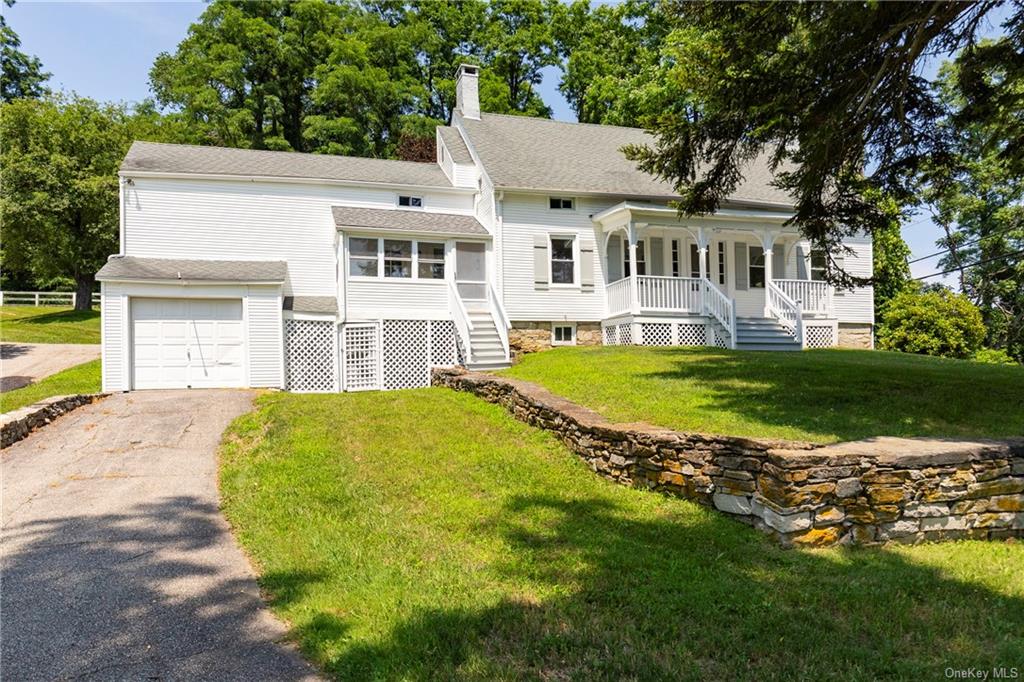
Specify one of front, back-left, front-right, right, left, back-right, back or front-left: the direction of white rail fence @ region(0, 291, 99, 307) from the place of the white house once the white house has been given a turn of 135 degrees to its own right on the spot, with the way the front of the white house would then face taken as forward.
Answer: front

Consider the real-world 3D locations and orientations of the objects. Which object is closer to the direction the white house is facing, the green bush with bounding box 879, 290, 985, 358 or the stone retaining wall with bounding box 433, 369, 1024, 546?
the stone retaining wall

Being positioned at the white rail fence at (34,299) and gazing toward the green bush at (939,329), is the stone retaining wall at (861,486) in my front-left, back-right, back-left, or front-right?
front-right

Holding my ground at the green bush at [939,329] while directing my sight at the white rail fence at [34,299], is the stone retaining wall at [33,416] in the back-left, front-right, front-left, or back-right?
front-left

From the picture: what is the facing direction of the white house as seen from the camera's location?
facing the viewer

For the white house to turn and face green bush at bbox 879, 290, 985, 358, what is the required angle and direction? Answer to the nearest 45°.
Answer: approximately 90° to its left

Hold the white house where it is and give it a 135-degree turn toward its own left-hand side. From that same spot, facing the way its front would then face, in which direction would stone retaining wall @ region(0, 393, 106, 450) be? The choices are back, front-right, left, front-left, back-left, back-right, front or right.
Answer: back

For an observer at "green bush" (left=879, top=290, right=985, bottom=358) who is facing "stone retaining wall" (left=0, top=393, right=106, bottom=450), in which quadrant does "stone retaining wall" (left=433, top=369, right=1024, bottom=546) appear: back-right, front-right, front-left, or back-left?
front-left

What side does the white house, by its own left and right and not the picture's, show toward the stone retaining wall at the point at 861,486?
front
